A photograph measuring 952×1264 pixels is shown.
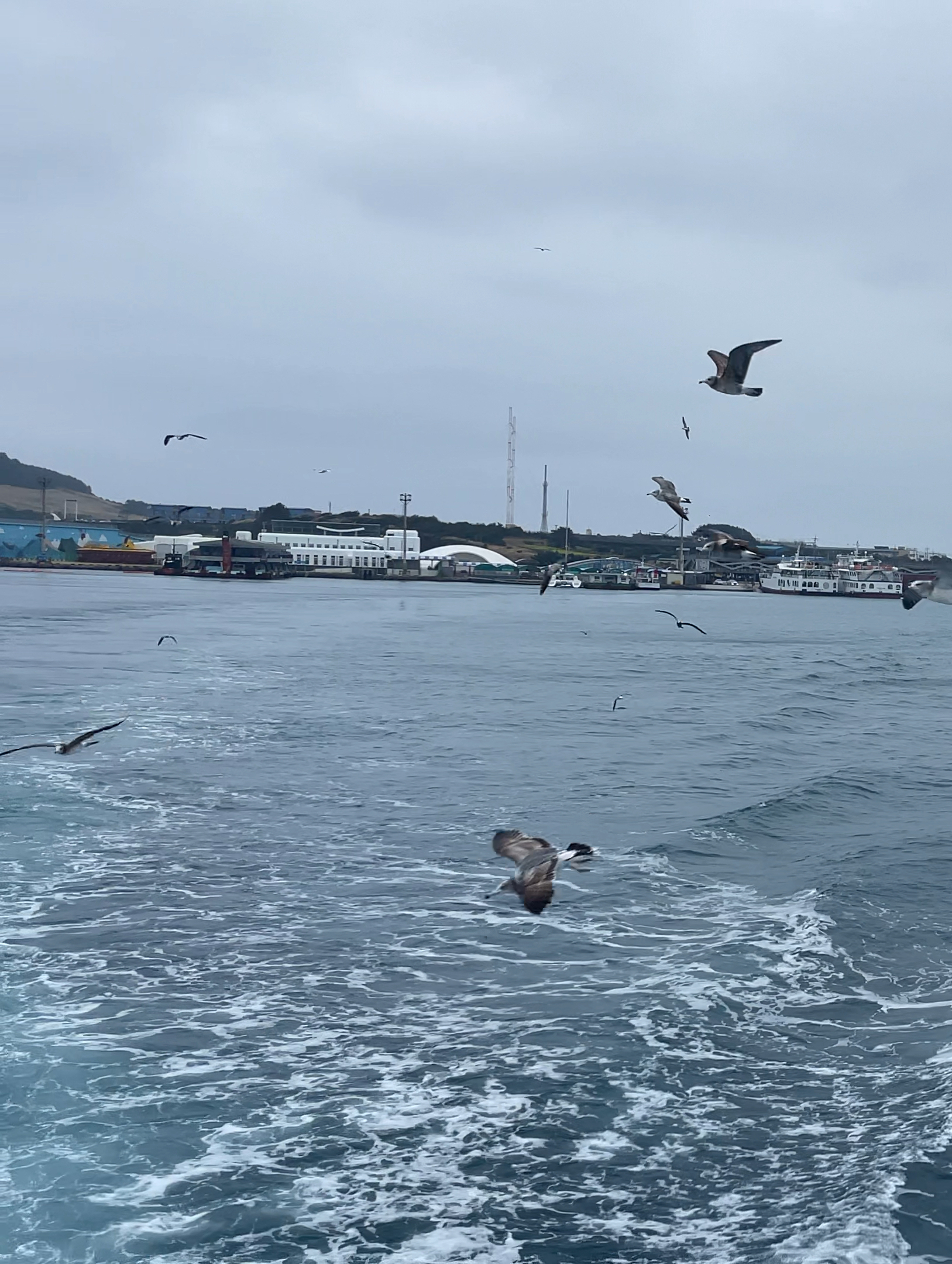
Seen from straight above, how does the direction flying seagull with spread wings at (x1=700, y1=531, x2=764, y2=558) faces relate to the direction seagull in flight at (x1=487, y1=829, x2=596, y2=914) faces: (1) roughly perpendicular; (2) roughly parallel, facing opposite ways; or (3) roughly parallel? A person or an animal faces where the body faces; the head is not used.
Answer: roughly parallel

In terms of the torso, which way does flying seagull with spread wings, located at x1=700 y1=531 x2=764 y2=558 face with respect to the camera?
to the viewer's left

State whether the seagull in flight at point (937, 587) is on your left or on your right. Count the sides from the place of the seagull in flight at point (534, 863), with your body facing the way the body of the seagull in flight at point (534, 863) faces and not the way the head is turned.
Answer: on your right

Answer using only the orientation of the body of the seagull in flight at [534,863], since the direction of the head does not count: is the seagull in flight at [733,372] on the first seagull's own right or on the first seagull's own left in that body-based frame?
on the first seagull's own right

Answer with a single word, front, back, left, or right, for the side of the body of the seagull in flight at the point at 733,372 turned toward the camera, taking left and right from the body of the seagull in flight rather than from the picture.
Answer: left

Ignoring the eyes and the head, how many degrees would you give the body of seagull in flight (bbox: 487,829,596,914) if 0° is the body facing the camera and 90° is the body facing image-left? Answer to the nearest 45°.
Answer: approximately 90°

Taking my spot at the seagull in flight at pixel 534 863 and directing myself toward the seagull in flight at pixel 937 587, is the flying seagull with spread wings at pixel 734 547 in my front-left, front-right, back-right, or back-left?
front-left

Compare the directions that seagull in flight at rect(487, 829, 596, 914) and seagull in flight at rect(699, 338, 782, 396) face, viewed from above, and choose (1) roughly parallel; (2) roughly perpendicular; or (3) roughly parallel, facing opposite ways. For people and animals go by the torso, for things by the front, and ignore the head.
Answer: roughly parallel

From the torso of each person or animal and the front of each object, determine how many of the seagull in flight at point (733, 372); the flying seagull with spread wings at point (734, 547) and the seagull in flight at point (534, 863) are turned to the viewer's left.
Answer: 3
